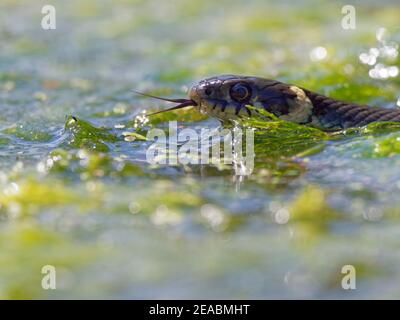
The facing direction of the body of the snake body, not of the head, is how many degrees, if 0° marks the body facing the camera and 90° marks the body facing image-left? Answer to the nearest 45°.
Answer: approximately 90°
